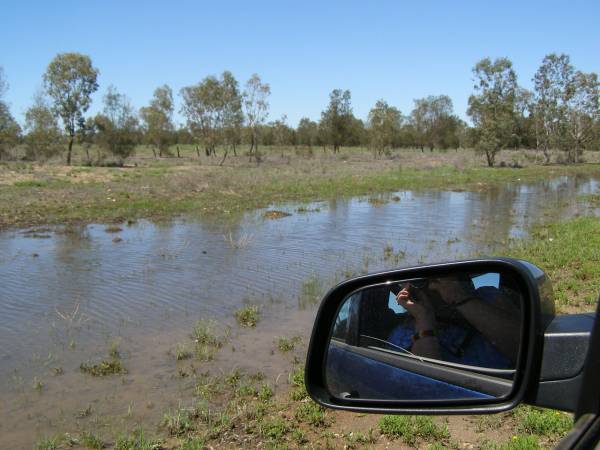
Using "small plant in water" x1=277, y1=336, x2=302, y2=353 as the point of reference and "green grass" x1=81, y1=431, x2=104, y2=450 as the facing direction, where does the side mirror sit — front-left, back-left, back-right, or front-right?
front-left

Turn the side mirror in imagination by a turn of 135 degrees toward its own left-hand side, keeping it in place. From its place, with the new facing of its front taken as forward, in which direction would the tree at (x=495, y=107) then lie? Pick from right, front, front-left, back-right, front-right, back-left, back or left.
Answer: front-left

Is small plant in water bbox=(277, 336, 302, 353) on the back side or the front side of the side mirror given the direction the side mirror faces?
on the back side

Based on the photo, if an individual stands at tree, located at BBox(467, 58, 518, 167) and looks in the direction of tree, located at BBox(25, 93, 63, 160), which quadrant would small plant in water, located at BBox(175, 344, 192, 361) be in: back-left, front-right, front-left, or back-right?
front-left

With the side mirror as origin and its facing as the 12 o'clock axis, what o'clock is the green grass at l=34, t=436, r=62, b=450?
The green grass is roughly at 4 o'clock from the side mirror.

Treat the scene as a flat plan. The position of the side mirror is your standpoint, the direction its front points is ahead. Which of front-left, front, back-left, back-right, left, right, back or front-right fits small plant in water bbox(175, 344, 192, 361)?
back-right

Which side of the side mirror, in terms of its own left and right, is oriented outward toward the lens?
front

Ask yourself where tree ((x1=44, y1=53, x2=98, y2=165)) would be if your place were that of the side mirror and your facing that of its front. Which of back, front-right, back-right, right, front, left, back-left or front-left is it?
back-right

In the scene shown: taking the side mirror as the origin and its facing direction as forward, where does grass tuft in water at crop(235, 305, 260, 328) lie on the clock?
The grass tuft in water is roughly at 5 o'clock from the side mirror.

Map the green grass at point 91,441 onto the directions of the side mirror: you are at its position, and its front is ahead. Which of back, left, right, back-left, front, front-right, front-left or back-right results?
back-right

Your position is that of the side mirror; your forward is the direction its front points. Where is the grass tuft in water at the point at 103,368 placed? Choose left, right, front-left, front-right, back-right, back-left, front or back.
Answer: back-right
